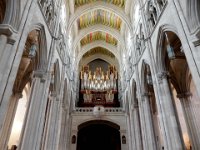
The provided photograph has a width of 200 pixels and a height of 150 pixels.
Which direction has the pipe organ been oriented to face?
toward the camera
